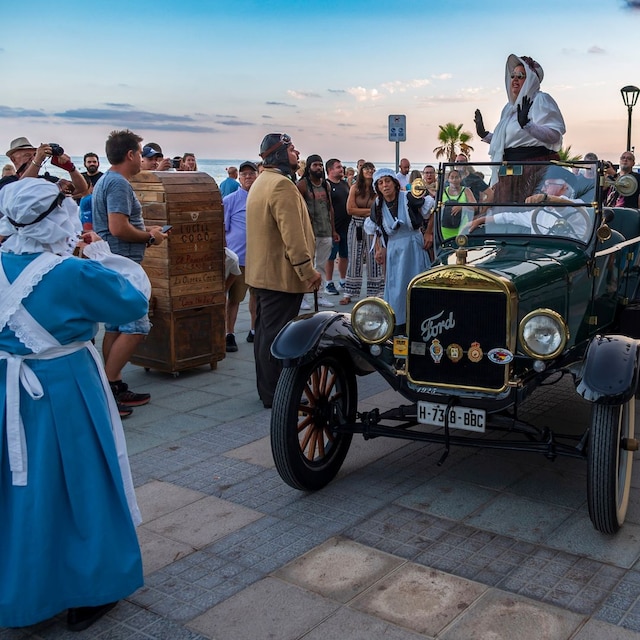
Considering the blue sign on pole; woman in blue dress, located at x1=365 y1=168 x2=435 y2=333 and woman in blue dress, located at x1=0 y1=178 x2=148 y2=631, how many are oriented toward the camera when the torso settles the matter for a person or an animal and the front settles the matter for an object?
2

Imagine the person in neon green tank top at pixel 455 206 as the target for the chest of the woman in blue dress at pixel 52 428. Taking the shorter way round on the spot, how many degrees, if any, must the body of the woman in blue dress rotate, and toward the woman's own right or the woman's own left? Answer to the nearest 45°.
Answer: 0° — they already face them

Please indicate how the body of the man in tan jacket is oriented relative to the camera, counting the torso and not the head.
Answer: to the viewer's right

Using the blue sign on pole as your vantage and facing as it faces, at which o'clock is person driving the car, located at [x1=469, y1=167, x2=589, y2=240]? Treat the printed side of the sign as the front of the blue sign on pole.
The person driving the car is roughly at 12 o'clock from the blue sign on pole.

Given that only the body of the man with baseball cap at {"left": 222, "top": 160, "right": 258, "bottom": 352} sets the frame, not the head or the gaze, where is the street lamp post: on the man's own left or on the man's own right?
on the man's own left

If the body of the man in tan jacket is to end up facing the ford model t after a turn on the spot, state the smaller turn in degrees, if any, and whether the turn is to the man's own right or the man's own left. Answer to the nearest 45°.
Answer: approximately 45° to the man's own right

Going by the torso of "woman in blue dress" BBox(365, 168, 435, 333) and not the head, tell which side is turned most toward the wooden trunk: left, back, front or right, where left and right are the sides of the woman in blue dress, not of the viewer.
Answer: right
